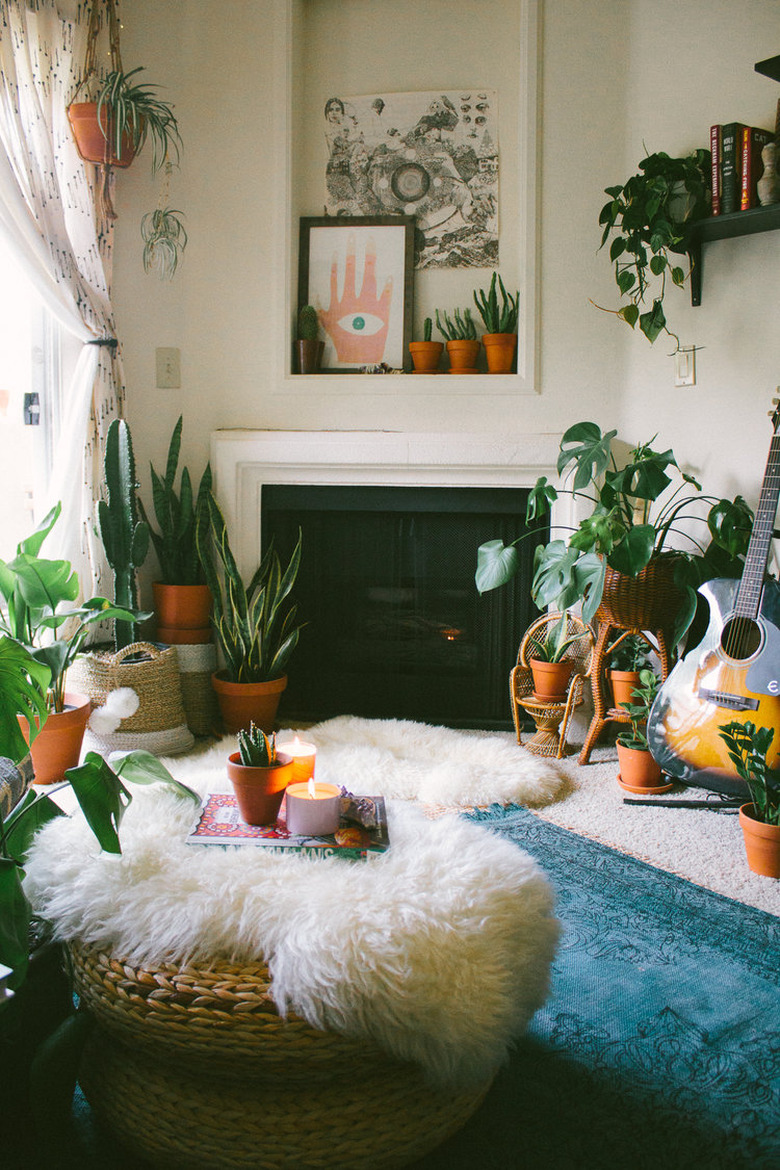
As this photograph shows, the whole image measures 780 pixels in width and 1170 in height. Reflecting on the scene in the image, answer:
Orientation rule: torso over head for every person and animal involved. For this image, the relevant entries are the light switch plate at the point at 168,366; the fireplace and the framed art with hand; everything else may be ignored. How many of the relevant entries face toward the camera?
3

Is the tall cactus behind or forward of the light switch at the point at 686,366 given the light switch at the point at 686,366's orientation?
forward

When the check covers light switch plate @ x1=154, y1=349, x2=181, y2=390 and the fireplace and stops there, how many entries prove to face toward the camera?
2

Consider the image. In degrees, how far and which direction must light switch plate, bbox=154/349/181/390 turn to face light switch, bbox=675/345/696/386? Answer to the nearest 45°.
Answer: approximately 45° to its left

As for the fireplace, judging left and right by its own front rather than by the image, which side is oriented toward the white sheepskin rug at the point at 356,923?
front

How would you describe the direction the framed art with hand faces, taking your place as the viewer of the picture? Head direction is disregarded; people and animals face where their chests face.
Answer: facing the viewer

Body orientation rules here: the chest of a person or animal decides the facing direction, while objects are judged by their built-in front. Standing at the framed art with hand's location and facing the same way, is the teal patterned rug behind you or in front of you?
in front

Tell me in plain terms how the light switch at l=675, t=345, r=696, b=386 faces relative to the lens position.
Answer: facing the viewer and to the left of the viewer

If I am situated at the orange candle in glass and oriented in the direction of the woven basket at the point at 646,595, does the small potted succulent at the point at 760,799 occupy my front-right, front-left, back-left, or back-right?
front-right
